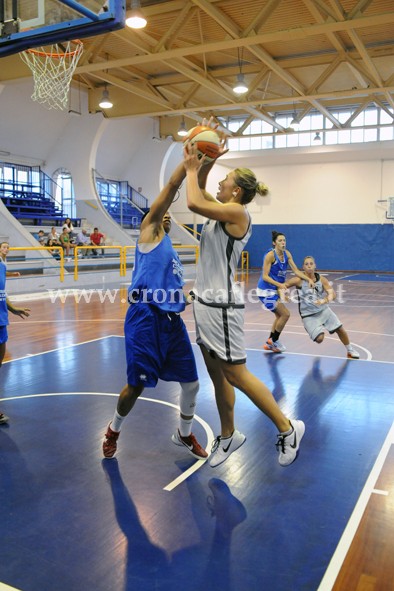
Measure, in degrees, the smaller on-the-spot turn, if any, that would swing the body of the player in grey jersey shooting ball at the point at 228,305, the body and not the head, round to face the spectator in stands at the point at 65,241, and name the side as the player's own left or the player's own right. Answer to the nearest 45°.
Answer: approximately 90° to the player's own right

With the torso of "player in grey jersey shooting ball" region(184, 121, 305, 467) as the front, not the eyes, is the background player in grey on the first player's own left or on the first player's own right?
on the first player's own right

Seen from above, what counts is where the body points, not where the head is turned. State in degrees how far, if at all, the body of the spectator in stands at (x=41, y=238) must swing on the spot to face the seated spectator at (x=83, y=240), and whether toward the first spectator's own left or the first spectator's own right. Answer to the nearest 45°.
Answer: approximately 90° to the first spectator's own left

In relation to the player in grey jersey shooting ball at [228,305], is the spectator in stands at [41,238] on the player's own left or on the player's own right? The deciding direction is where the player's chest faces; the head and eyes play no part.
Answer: on the player's own right

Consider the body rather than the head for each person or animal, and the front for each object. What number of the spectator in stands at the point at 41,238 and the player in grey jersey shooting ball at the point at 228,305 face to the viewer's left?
1

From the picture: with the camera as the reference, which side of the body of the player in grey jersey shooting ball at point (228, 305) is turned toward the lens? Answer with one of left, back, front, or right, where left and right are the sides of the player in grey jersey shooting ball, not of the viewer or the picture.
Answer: left

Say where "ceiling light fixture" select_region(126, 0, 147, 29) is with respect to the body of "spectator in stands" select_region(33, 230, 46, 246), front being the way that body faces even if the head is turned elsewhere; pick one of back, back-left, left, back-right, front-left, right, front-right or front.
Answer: front-right

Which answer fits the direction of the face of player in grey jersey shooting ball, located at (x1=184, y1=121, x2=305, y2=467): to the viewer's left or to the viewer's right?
to the viewer's left
